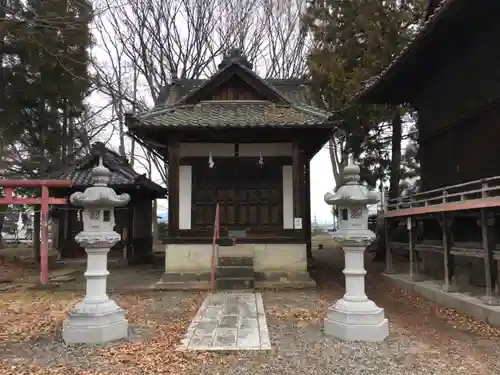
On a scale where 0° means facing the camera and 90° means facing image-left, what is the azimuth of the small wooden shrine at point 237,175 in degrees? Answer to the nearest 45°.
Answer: approximately 0°

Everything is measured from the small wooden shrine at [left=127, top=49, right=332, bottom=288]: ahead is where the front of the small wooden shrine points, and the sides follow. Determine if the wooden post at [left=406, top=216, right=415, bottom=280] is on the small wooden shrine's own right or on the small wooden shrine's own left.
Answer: on the small wooden shrine's own left

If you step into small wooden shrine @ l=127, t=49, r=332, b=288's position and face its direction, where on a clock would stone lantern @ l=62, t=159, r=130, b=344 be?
The stone lantern is roughly at 1 o'clock from the small wooden shrine.

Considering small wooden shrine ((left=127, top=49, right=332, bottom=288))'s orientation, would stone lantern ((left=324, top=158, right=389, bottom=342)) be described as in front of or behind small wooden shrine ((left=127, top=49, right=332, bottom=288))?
in front

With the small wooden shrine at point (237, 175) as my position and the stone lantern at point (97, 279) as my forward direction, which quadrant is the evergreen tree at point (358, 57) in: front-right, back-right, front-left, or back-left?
back-left

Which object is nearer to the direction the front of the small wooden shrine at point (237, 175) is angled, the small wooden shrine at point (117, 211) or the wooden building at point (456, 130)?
the wooden building

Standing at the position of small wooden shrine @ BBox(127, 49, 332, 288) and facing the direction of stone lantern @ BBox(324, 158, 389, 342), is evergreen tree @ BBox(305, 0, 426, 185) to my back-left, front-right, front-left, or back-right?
back-left

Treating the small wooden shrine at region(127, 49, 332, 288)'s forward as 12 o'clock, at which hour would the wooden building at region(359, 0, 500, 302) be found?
The wooden building is roughly at 10 o'clock from the small wooden shrine.

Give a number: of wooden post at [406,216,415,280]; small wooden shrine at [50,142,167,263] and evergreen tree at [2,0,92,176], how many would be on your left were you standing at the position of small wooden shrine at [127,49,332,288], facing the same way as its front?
1

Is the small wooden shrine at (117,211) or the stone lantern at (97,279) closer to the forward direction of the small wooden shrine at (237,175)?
the stone lantern

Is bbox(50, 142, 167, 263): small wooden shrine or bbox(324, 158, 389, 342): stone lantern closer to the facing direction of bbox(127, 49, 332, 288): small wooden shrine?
the stone lantern

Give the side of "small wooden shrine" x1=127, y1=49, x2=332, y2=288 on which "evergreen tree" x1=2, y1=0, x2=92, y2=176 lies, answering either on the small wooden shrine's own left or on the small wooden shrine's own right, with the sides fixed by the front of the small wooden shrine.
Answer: on the small wooden shrine's own right

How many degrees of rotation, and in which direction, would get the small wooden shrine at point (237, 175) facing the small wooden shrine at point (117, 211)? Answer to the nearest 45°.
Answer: approximately 135° to its right

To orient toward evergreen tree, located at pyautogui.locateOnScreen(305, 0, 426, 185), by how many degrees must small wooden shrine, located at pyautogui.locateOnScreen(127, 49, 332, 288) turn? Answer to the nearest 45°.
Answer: approximately 135° to its left
